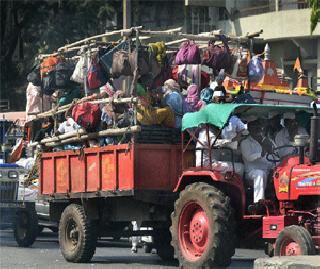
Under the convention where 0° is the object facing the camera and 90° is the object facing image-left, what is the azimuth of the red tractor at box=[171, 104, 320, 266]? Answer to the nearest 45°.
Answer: approximately 315°

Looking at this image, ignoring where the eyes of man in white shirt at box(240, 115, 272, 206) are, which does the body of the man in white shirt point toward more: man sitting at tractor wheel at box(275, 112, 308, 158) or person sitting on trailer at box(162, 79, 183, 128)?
the man sitting at tractor wheel

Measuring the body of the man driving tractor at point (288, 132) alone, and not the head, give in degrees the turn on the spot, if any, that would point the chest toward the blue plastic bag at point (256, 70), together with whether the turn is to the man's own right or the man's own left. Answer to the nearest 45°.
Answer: approximately 135° to the man's own left

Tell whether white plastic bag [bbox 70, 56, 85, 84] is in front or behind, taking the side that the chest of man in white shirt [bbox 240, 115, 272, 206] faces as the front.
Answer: behind

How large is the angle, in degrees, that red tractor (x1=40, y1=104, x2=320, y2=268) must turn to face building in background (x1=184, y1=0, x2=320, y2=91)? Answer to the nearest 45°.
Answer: approximately 135° to its left

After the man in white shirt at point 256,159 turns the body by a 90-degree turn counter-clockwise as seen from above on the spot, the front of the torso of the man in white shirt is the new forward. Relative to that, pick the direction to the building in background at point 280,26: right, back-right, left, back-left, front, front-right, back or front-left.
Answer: front-left

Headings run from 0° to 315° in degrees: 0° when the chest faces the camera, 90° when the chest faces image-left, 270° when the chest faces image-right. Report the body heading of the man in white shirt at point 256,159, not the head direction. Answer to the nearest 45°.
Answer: approximately 315°

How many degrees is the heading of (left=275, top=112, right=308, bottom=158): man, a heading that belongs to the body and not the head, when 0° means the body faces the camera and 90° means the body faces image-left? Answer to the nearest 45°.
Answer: approximately 315°

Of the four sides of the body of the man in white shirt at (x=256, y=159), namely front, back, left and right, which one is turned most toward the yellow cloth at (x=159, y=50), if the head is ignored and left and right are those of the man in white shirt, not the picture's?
back
